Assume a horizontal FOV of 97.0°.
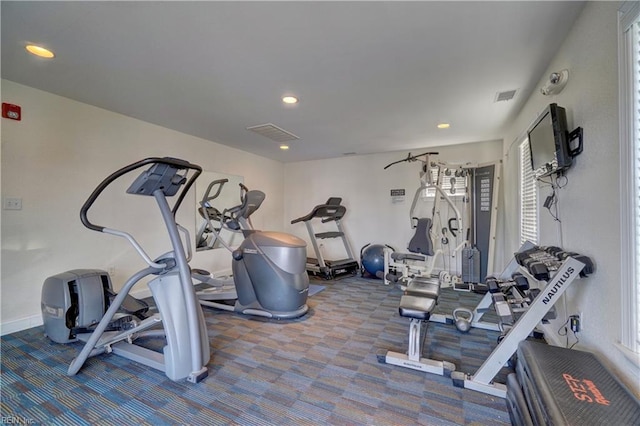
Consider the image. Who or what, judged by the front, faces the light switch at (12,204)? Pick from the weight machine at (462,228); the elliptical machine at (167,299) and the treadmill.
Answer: the weight machine

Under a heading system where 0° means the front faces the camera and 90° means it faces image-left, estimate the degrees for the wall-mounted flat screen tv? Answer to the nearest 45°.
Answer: approximately 45°

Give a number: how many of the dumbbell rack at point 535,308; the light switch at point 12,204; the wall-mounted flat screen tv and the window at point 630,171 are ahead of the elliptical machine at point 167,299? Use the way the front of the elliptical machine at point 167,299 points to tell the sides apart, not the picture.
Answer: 3

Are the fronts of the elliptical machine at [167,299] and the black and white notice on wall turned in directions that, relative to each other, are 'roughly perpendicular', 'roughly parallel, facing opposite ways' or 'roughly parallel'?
roughly perpendicular

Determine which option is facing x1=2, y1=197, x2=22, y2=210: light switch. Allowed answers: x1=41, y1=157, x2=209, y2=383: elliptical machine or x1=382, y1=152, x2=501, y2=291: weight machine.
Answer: the weight machine

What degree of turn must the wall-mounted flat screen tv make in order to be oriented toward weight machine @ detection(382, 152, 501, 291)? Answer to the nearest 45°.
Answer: approximately 90° to its right
